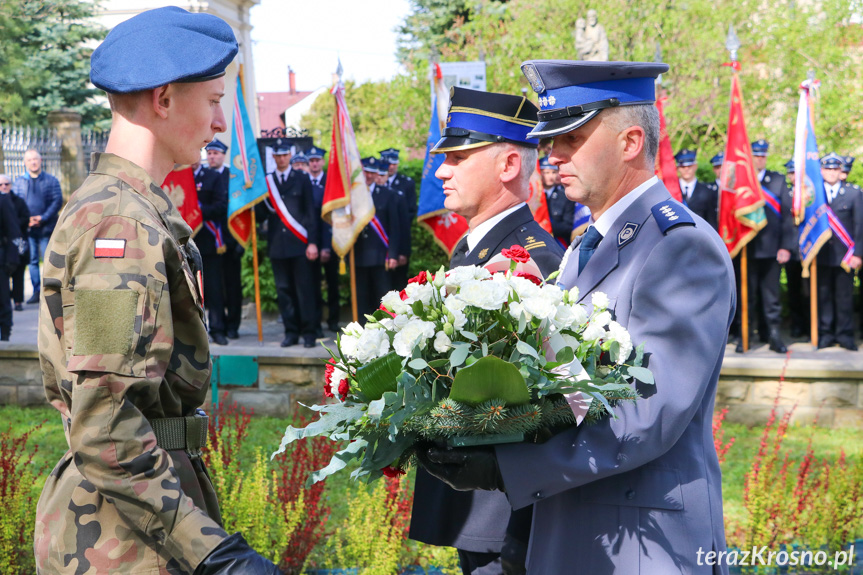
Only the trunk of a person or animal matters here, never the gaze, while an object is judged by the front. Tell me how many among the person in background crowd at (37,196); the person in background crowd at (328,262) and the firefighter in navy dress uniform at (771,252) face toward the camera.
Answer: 3

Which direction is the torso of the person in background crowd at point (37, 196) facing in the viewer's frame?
toward the camera

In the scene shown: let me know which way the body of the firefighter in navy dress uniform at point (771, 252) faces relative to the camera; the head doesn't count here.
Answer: toward the camera

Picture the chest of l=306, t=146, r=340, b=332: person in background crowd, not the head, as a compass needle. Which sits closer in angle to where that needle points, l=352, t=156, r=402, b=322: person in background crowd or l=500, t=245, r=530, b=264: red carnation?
the red carnation

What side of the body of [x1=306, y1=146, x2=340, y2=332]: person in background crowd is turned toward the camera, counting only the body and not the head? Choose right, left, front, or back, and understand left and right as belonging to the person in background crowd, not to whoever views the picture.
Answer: front

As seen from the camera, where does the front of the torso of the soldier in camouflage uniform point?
to the viewer's right

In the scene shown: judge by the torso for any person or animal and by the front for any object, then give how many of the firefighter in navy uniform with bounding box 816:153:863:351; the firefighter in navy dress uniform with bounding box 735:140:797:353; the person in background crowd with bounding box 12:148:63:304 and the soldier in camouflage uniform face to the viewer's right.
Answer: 1

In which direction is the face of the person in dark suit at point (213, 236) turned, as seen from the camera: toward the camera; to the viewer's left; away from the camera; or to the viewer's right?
toward the camera

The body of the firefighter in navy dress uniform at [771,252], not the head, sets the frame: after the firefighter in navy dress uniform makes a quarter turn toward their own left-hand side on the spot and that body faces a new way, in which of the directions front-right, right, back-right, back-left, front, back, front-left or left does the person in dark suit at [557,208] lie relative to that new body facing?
back

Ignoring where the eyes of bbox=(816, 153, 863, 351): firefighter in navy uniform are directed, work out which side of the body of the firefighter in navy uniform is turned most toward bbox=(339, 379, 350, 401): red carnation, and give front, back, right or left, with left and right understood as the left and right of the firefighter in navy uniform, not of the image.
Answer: front

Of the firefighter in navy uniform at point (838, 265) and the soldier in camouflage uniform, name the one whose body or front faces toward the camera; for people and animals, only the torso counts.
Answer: the firefighter in navy uniform

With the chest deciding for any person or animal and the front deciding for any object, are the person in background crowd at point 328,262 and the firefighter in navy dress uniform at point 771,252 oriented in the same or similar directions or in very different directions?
same or similar directions

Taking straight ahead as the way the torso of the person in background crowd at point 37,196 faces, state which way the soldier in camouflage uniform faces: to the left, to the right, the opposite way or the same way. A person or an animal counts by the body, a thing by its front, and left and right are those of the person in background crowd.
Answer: to the left

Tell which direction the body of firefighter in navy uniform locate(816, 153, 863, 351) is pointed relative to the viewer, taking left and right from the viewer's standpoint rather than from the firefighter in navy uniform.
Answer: facing the viewer

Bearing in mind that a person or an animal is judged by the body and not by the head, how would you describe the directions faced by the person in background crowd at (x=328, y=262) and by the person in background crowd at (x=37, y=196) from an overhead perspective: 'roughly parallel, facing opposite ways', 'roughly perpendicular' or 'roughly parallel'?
roughly parallel

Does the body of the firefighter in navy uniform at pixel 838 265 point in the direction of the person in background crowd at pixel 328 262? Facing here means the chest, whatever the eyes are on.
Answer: no
